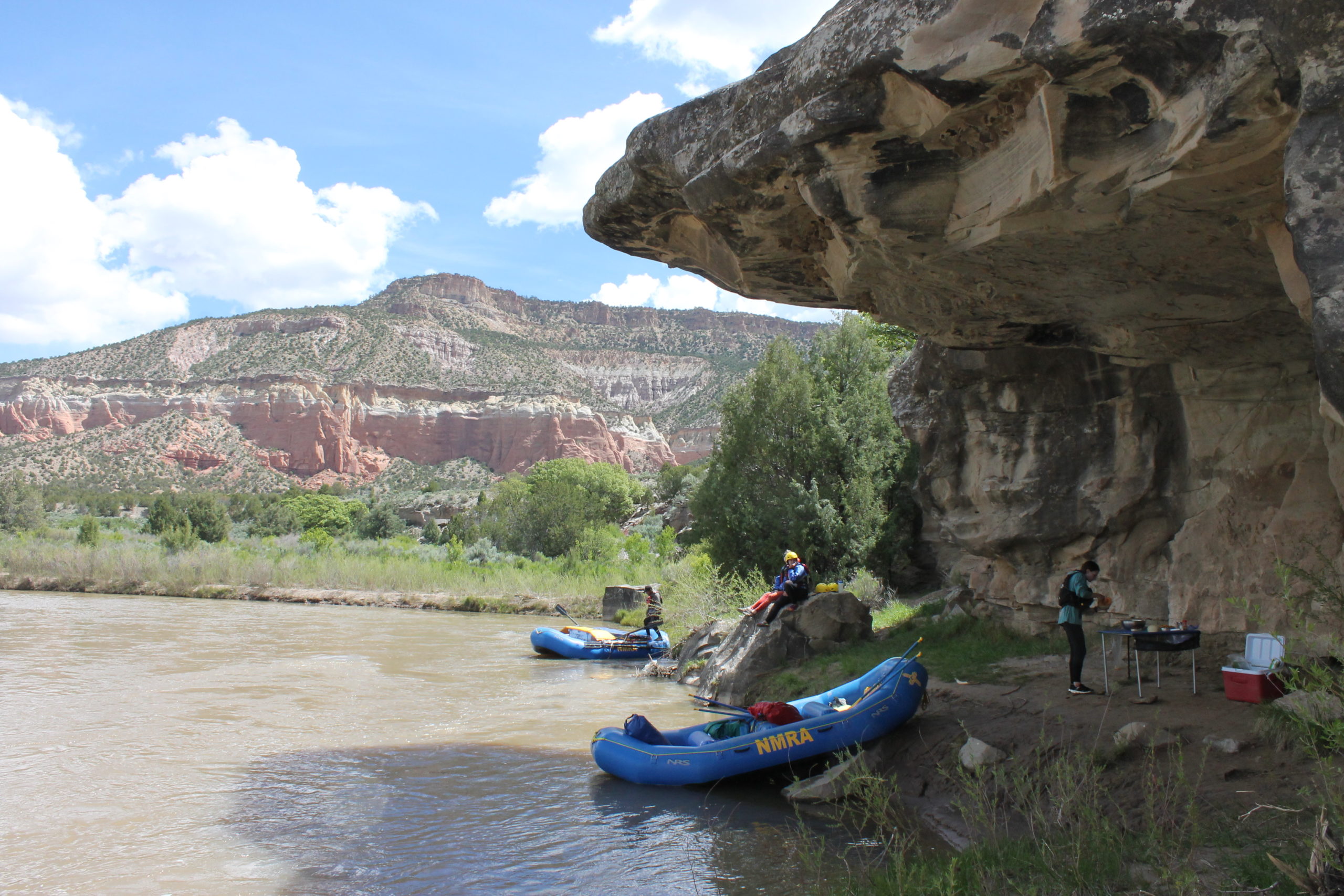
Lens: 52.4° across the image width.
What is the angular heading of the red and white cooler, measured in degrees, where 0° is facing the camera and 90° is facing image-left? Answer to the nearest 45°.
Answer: approximately 45°

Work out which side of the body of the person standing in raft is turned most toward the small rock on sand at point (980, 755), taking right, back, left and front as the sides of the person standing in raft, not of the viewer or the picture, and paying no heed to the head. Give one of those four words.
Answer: left

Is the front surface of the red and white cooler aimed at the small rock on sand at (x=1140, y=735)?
yes

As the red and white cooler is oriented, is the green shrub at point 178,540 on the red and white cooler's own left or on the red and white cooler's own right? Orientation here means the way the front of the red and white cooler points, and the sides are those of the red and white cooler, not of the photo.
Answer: on the red and white cooler's own right

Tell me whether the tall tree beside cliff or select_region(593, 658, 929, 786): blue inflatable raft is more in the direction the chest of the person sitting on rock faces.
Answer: the blue inflatable raft

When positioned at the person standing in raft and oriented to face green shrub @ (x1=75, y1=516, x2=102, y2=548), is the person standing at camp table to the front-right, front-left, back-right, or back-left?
back-left

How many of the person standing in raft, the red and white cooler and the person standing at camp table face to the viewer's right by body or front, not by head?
1

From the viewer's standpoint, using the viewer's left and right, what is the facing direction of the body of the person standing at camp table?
facing to the right of the viewer

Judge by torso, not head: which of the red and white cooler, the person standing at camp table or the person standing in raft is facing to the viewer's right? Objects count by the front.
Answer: the person standing at camp table
